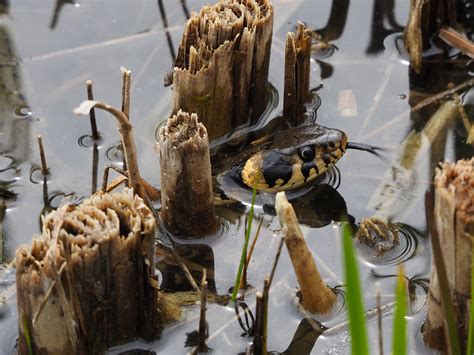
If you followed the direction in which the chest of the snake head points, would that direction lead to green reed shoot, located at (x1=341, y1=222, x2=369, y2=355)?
no

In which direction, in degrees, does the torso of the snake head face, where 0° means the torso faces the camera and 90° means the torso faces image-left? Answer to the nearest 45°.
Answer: approximately 270°

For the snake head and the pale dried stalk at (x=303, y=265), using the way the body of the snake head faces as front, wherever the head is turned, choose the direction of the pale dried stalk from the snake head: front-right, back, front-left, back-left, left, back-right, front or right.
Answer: right

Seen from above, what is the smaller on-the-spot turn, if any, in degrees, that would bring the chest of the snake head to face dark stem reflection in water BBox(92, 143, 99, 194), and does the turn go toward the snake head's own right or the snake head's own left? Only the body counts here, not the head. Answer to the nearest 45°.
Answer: approximately 180°

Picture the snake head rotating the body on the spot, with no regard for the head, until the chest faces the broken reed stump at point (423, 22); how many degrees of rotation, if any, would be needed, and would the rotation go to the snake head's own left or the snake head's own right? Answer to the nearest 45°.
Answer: approximately 45° to the snake head's own left

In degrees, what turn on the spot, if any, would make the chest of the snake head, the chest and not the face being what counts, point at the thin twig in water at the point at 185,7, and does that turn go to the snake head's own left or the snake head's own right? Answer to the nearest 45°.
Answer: approximately 135° to the snake head's own left

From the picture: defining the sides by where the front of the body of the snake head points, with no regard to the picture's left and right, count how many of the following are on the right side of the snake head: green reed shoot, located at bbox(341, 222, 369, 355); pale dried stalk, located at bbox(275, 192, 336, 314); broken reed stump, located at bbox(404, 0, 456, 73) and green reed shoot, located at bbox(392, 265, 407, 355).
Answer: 3

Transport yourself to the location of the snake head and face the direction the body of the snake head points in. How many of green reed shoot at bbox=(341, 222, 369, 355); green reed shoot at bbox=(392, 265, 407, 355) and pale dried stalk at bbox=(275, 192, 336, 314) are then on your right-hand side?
3

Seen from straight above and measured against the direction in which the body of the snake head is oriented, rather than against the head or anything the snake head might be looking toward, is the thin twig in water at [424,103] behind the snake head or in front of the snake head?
in front

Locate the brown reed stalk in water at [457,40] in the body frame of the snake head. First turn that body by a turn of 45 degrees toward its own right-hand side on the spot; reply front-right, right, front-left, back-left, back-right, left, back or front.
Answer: left

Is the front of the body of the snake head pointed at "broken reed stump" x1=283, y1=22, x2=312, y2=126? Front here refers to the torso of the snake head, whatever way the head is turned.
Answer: no

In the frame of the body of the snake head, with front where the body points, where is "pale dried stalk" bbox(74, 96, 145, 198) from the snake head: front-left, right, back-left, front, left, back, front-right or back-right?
back-right

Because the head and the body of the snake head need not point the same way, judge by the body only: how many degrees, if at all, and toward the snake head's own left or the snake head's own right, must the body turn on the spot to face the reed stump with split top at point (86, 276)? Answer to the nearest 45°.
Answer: approximately 135° to the snake head's own right

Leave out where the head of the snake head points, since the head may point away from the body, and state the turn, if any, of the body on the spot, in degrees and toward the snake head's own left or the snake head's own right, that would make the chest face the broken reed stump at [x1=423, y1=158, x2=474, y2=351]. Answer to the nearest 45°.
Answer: approximately 45° to the snake head's own right
